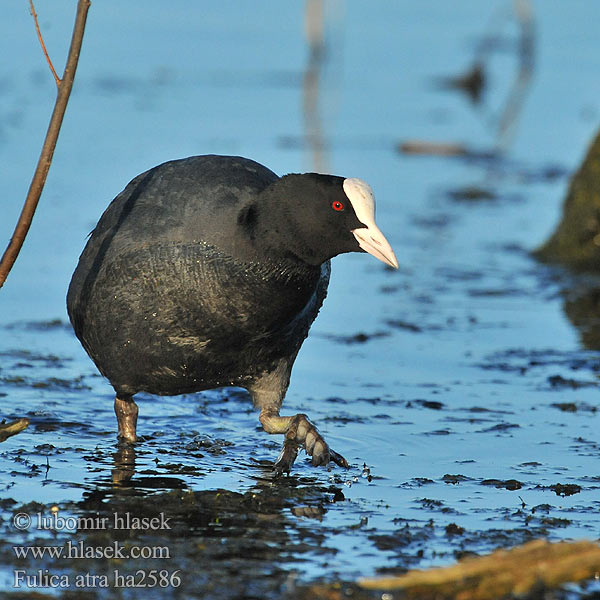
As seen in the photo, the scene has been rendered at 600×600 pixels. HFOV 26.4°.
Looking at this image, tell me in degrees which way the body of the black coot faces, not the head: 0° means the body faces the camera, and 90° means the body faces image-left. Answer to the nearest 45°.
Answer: approximately 315°
